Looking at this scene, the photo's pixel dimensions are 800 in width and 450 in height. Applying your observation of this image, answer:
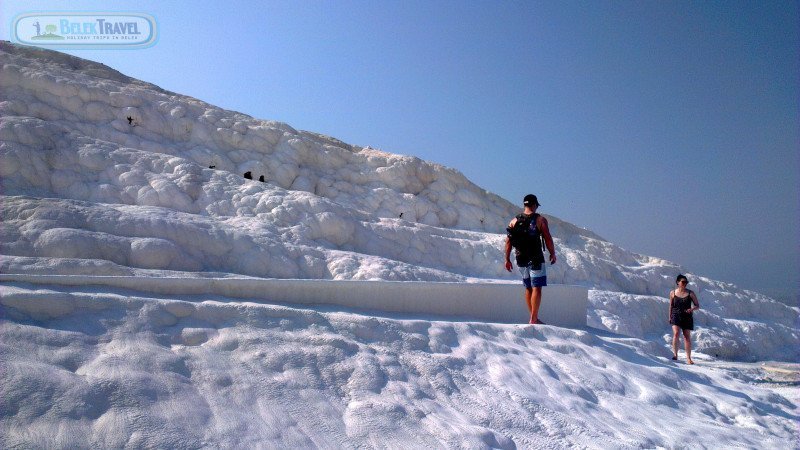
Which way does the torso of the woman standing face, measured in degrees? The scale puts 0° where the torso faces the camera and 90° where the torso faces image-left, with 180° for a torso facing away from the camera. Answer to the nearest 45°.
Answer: approximately 0°
